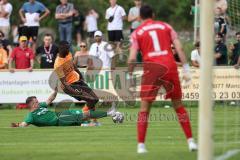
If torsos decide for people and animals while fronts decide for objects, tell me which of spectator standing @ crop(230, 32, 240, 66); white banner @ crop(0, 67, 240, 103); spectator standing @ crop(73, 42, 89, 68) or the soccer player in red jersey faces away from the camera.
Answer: the soccer player in red jersey

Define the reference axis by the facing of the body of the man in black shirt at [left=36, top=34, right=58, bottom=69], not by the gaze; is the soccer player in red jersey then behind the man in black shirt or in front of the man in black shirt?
in front

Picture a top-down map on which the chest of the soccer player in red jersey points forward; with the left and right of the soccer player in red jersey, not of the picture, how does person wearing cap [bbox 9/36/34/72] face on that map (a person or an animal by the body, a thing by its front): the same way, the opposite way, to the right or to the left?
the opposite way

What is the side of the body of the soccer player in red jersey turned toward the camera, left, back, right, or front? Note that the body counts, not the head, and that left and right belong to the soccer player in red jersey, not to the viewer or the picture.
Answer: back

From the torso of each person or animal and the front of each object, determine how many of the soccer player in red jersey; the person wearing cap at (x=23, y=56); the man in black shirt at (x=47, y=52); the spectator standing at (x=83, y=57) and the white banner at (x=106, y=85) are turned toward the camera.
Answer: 4

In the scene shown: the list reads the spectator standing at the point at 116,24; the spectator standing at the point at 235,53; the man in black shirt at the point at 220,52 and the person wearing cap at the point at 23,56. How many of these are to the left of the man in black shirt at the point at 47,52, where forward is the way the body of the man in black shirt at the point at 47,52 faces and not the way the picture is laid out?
3

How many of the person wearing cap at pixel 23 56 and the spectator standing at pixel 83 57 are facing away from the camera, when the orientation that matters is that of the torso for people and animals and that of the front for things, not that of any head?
0

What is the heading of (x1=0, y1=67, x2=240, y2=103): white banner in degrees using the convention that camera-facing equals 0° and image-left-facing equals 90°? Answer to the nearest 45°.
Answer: approximately 0°

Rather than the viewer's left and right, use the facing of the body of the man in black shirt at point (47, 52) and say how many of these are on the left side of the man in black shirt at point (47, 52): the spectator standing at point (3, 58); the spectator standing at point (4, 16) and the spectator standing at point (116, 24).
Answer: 1
